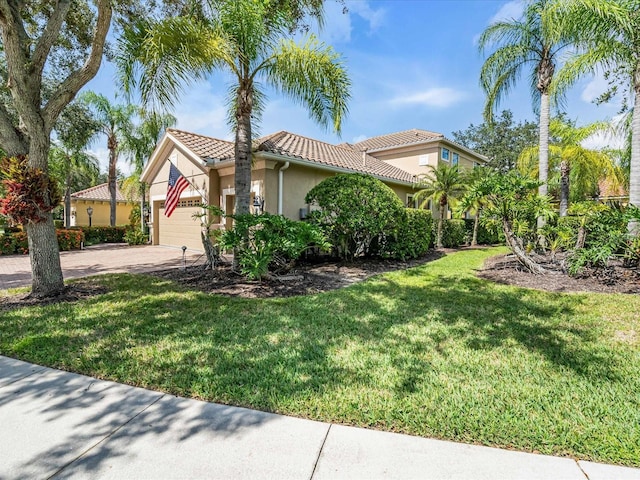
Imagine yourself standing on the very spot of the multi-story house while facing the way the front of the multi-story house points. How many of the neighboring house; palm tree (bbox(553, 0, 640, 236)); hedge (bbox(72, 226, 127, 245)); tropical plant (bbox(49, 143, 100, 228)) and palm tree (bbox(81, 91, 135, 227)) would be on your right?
4

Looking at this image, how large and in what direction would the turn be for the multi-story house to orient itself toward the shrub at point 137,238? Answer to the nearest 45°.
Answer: approximately 90° to its right

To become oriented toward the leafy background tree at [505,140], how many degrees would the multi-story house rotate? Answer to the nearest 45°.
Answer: approximately 180°

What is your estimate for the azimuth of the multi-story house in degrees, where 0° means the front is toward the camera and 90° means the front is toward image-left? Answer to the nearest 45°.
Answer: approximately 45°

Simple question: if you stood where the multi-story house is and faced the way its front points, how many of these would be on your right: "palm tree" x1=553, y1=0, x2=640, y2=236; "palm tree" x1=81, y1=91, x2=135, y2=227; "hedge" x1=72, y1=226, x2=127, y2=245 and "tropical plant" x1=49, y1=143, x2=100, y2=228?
3

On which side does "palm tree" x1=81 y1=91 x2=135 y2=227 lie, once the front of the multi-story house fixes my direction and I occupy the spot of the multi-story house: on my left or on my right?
on my right

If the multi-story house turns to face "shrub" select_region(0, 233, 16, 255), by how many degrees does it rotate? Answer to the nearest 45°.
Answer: approximately 45° to its right

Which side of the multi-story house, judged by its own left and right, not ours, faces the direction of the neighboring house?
right

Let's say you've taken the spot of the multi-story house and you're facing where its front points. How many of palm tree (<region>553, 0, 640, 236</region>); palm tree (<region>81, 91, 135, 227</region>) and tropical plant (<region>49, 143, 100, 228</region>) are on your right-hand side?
2

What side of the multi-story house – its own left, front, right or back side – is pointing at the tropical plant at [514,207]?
left

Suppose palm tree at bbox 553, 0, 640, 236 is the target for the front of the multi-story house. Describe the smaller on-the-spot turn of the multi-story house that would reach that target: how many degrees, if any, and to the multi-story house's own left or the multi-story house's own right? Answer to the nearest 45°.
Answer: approximately 90° to the multi-story house's own left

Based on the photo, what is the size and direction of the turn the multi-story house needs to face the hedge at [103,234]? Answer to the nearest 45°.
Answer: approximately 90° to its right
